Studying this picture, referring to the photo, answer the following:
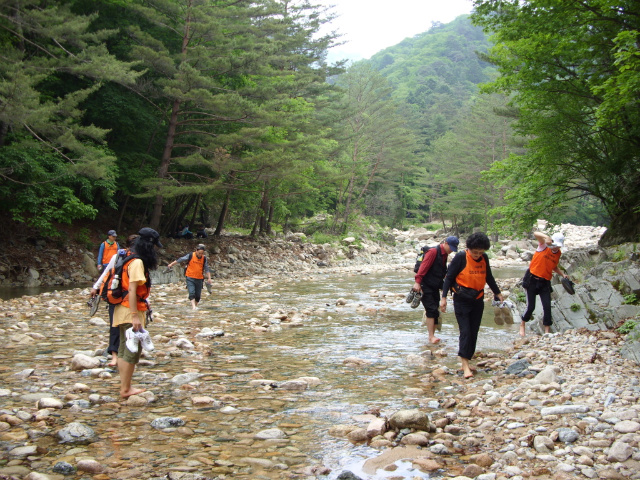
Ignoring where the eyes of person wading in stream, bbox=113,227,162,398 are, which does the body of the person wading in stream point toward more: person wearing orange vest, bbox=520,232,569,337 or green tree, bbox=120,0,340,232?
the person wearing orange vest

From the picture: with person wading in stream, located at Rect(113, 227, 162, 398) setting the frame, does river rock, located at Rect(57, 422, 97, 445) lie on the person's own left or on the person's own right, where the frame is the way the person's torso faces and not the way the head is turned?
on the person's own right

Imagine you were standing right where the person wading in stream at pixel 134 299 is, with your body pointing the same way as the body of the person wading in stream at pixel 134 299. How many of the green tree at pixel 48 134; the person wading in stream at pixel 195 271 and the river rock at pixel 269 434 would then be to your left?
2
